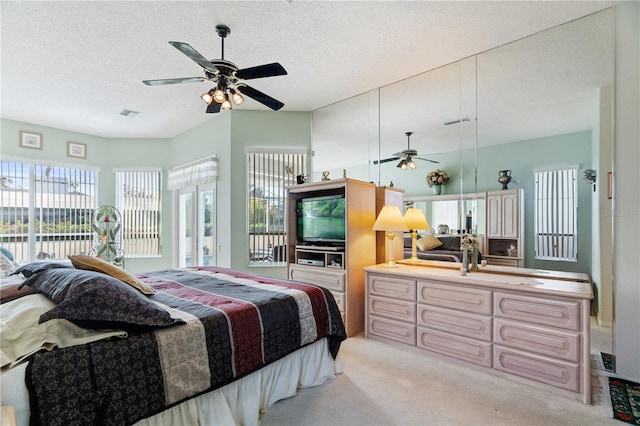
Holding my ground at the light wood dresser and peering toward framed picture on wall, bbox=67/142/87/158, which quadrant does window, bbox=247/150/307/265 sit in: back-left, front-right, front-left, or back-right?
front-right

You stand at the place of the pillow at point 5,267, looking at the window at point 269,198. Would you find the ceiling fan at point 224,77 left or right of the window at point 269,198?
right

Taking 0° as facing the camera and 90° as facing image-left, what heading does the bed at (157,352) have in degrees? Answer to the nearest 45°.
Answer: approximately 225°

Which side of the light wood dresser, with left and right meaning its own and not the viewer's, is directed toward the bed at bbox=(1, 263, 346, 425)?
front

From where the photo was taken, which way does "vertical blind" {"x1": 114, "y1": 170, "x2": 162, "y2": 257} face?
toward the camera

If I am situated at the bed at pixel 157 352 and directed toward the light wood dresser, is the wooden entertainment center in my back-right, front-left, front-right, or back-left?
front-left

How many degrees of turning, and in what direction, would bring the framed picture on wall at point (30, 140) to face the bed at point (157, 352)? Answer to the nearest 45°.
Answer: approximately 45° to its right

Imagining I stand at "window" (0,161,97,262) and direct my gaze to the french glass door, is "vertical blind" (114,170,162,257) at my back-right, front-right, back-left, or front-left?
front-left

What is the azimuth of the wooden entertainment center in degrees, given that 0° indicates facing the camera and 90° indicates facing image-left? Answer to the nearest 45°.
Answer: approximately 45°

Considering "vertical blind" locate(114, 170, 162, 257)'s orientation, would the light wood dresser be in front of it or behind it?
in front

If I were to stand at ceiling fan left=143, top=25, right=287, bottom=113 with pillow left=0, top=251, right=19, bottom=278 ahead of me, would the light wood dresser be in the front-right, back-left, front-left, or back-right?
back-right

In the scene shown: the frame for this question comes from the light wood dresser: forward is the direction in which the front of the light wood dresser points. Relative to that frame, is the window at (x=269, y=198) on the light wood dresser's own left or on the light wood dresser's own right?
on the light wood dresser's own right

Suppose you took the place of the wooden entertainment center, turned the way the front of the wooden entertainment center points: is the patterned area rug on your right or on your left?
on your left

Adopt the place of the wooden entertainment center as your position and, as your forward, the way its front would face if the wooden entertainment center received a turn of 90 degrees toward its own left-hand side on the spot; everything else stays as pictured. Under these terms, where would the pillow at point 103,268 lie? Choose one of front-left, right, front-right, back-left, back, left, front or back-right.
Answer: right

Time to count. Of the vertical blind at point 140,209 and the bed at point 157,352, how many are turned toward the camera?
1

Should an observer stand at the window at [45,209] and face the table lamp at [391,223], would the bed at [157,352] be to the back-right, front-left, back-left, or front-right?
front-right

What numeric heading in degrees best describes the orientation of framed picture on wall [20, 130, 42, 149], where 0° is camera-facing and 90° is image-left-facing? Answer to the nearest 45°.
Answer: approximately 315°
